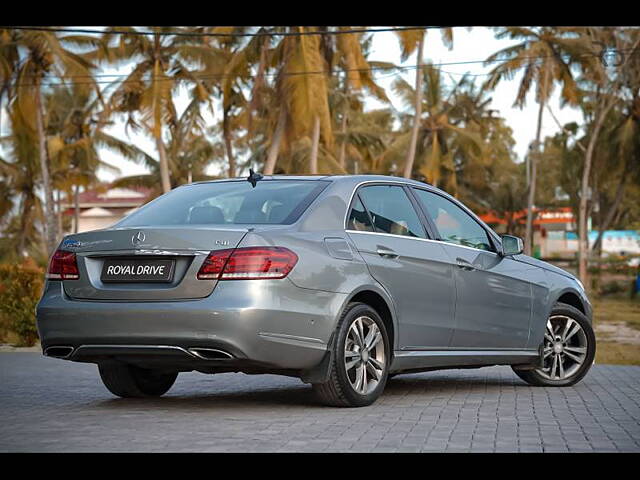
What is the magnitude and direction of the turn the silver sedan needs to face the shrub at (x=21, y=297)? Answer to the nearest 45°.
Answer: approximately 90° to its left

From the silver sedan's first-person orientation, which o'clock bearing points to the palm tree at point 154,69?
The palm tree is roughly at 10 o'clock from the silver sedan.

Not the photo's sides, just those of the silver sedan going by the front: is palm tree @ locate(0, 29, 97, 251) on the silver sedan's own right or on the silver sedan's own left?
on the silver sedan's own left

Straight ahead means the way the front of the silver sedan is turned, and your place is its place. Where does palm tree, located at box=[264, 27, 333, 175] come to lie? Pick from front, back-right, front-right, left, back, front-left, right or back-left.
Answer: front-left

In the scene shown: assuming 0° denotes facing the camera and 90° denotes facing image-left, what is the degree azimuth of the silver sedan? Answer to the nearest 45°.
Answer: approximately 225°

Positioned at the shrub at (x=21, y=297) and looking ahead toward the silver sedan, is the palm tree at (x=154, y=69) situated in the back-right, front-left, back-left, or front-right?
back-left
